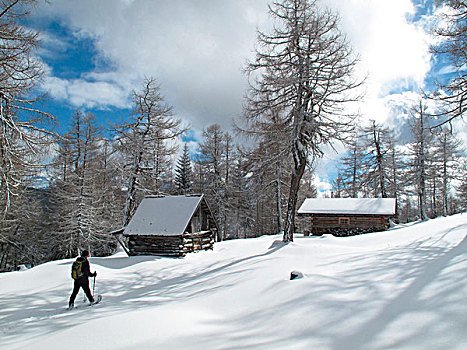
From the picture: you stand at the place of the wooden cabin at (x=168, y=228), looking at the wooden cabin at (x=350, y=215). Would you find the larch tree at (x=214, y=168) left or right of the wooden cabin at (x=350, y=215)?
left

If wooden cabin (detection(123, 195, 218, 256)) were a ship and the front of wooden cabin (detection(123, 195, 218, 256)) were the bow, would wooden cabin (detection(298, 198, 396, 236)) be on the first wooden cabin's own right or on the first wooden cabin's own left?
on the first wooden cabin's own left

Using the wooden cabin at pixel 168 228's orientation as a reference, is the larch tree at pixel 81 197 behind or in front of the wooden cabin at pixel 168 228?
behind

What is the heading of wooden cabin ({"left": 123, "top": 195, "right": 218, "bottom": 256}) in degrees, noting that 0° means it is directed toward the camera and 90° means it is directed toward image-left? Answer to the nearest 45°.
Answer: approximately 315°

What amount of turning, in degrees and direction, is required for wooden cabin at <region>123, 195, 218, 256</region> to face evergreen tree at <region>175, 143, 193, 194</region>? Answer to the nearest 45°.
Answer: approximately 135° to its left
